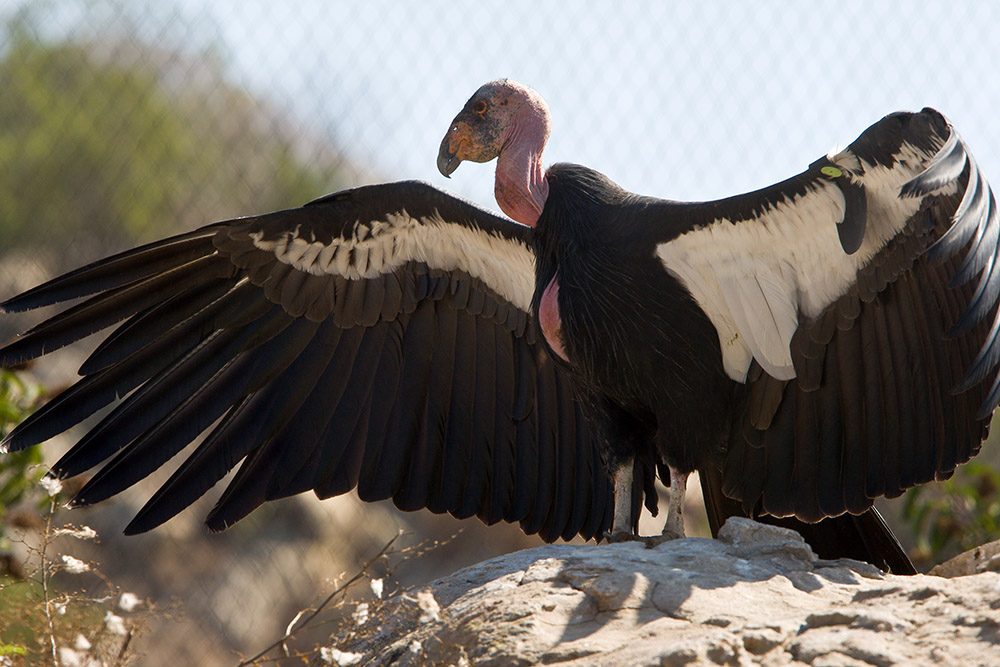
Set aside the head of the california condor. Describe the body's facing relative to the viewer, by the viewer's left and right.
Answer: facing the viewer and to the left of the viewer

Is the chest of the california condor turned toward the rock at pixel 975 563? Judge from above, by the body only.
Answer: no
